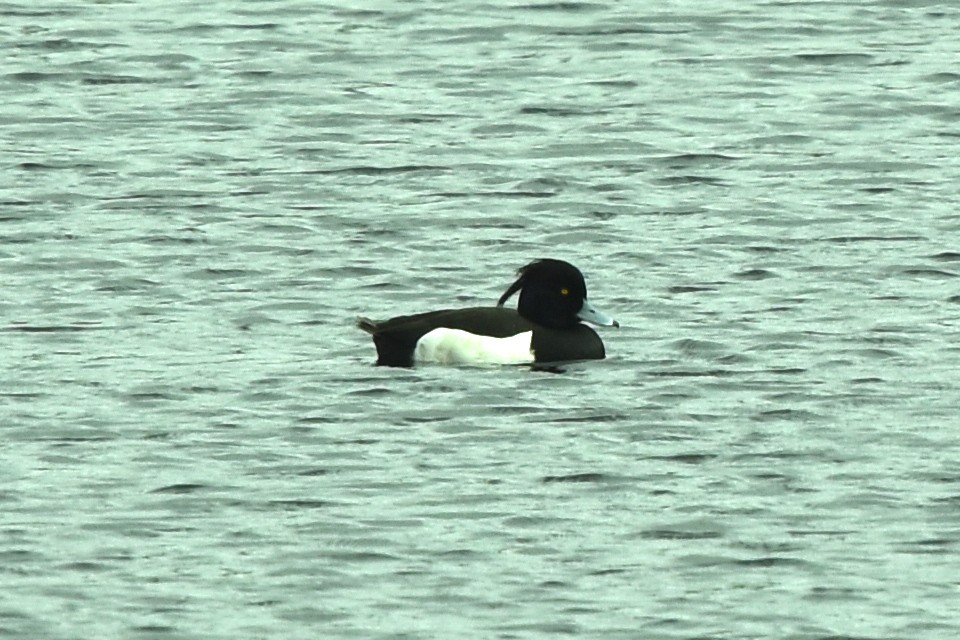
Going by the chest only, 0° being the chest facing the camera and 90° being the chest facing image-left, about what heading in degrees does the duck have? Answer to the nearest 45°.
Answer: approximately 270°
